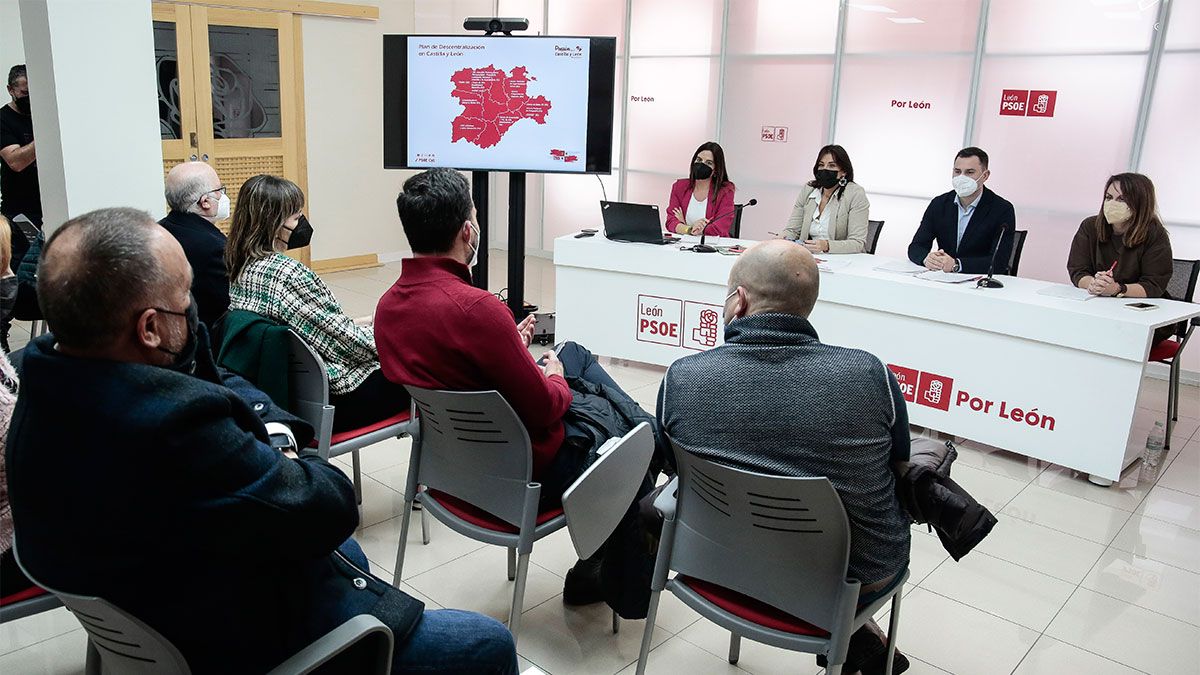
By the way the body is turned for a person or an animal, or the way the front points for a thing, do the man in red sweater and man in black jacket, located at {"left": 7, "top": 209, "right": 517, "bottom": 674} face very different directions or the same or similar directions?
same or similar directions

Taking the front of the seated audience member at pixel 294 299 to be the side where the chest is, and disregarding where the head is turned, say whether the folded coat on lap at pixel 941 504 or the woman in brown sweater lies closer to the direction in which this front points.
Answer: the woman in brown sweater

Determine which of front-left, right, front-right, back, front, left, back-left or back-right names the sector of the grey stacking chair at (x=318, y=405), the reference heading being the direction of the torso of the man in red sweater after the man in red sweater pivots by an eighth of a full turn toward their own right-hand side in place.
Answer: back-left

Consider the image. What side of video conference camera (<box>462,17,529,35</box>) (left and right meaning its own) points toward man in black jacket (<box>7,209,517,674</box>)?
front

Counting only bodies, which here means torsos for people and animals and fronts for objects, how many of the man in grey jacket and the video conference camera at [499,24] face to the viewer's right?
0

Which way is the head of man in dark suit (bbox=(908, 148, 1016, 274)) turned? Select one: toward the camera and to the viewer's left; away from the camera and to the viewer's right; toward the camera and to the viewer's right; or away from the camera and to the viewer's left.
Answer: toward the camera and to the viewer's left

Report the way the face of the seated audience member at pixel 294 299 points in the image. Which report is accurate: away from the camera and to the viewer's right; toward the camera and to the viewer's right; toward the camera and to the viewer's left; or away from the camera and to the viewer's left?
away from the camera and to the viewer's right

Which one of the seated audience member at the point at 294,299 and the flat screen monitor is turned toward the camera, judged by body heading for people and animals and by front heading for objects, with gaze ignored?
the flat screen monitor

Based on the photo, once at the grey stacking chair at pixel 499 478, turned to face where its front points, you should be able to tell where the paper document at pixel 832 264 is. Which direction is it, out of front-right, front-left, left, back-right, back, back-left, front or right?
front

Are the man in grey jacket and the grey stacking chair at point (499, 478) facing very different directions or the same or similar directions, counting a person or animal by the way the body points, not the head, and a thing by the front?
same or similar directions

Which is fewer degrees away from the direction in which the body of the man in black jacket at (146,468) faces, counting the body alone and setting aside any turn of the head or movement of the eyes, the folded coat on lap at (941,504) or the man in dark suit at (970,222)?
the man in dark suit

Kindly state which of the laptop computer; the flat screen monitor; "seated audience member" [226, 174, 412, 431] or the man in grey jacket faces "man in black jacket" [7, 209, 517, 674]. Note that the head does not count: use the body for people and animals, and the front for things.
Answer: the flat screen monitor

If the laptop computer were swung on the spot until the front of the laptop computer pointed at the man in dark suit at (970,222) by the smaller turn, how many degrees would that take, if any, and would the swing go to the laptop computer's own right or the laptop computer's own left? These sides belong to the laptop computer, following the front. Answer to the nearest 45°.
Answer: approximately 45° to the laptop computer's own right

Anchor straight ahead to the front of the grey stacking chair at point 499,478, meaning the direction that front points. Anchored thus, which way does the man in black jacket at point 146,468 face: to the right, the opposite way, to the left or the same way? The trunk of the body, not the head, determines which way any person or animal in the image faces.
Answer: the same way

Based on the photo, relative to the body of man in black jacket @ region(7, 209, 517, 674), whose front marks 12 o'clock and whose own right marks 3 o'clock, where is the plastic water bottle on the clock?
The plastic water bottle is roughly at 1 o'clock from the man in black jacket.

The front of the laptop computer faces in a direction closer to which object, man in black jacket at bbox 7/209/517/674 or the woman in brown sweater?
the woman in brown sweater

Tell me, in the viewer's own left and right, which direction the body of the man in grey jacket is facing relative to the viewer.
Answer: facing away from the viewer

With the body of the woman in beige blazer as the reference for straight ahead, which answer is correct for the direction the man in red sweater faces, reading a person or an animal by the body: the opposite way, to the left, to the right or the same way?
the opposite way

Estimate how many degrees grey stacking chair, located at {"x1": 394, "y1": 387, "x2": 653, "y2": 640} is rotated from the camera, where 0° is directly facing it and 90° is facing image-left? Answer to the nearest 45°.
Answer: approximately 225°

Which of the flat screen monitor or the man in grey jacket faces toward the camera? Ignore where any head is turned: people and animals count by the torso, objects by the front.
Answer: the flat screen monitor

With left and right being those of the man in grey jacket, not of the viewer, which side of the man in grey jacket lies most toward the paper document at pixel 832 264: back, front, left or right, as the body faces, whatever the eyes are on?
front
